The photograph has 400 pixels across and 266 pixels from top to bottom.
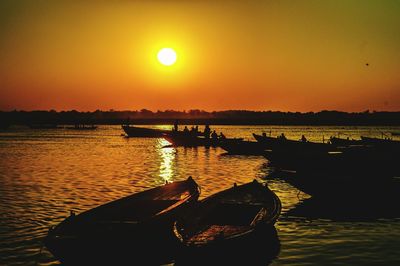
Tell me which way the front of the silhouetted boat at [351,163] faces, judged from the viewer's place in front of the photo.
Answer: facing to the left of the viewer

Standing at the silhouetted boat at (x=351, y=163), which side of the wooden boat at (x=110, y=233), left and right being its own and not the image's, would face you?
front

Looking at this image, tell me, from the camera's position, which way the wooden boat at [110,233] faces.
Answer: facing away from the viewer and to the right of the viewer

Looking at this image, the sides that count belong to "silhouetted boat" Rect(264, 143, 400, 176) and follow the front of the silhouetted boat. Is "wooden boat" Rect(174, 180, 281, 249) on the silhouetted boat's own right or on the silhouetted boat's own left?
on the silhouetted boat's own left

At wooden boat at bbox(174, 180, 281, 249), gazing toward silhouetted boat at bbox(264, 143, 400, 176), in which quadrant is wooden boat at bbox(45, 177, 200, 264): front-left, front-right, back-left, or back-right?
back-left
